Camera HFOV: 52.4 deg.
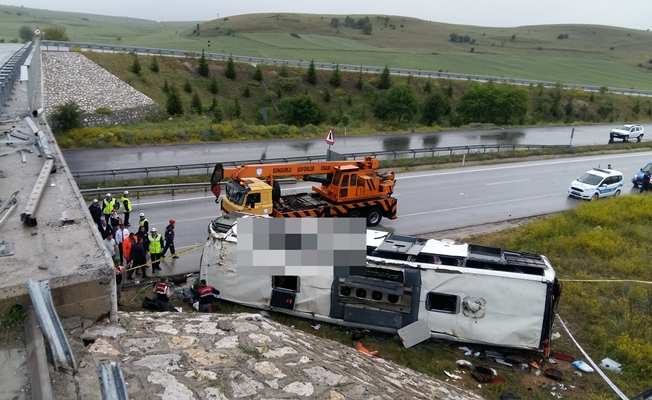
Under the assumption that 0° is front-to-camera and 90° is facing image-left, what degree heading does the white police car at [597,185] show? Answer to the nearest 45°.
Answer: approximately 45°

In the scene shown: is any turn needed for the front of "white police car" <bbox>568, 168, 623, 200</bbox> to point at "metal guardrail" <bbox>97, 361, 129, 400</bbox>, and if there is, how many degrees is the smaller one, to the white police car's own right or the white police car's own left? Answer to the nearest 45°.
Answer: approximately 45° to the white police car's own left

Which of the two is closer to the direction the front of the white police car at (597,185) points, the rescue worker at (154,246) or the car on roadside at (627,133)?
the rescue worker

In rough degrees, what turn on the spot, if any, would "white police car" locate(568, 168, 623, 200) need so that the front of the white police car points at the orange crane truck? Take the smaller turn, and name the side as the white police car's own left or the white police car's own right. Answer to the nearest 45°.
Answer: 0° — it already faces it

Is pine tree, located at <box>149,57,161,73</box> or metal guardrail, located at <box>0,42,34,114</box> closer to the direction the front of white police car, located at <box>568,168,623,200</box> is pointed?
the metal guardrail

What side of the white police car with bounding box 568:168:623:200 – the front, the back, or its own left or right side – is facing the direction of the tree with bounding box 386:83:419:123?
right

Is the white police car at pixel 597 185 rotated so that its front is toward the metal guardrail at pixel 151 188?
yes

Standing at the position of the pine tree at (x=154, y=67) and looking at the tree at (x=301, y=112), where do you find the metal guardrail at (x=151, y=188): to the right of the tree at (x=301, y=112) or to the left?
right

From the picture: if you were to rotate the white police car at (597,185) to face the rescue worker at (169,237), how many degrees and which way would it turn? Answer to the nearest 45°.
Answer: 0° — it already faces them

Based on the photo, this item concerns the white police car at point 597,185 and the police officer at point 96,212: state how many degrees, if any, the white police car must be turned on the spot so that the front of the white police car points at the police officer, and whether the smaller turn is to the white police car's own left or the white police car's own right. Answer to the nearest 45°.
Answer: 0° — it already faces them

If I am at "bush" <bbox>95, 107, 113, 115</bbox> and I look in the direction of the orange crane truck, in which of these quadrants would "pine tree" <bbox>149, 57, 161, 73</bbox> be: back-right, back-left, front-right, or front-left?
back-left

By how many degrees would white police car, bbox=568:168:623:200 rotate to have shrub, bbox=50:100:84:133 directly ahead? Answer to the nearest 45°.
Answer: approximately 45° to its right
